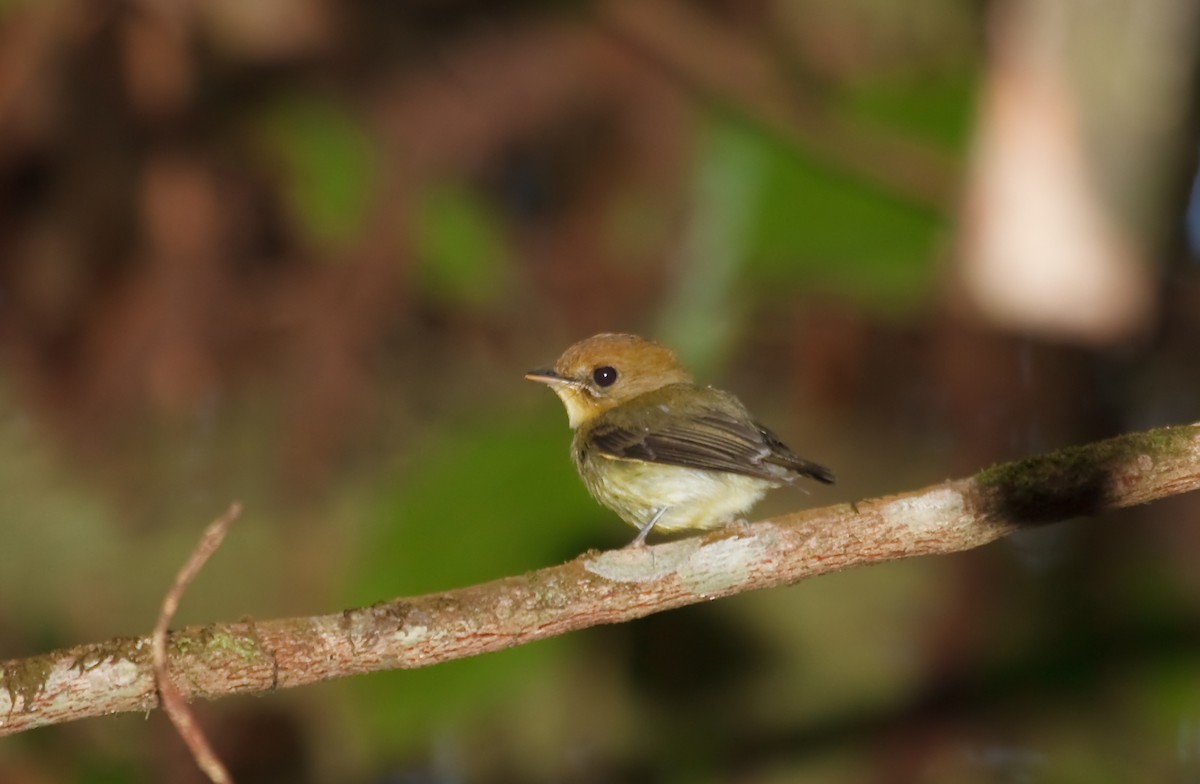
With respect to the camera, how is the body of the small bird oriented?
to the viewer's left
